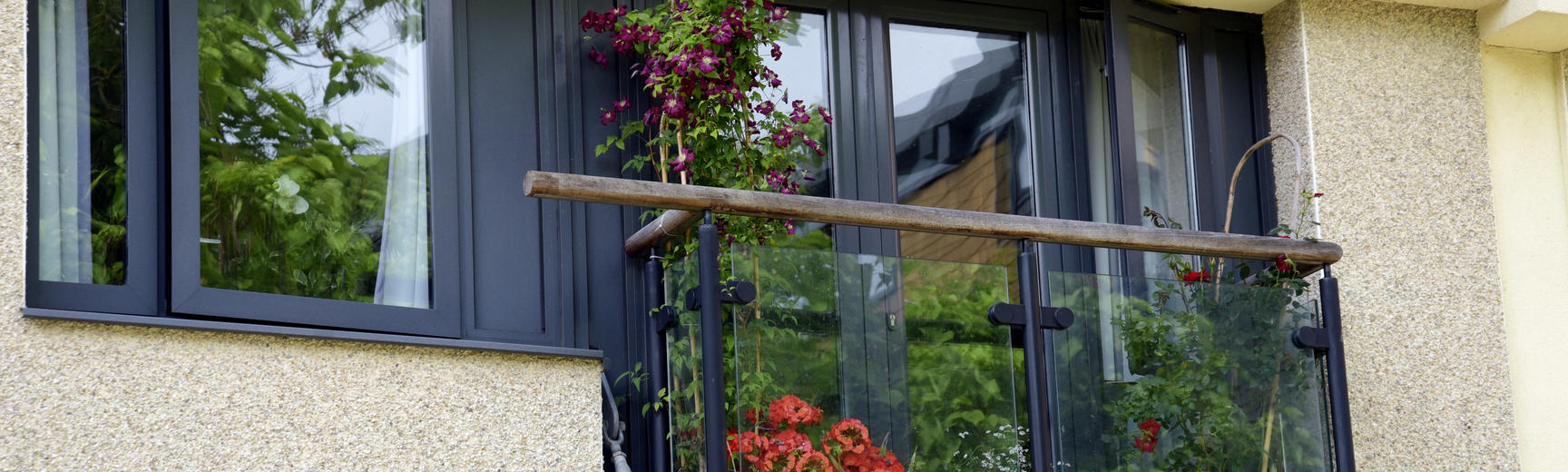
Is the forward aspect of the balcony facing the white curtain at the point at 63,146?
no

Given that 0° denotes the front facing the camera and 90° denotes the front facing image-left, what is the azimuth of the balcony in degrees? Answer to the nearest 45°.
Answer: approximately 0°

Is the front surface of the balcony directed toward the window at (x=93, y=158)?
no

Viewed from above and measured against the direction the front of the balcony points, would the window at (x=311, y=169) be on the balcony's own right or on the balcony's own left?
on the balcony's own right

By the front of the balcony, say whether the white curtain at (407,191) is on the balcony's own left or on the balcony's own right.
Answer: on the balcony's own right
